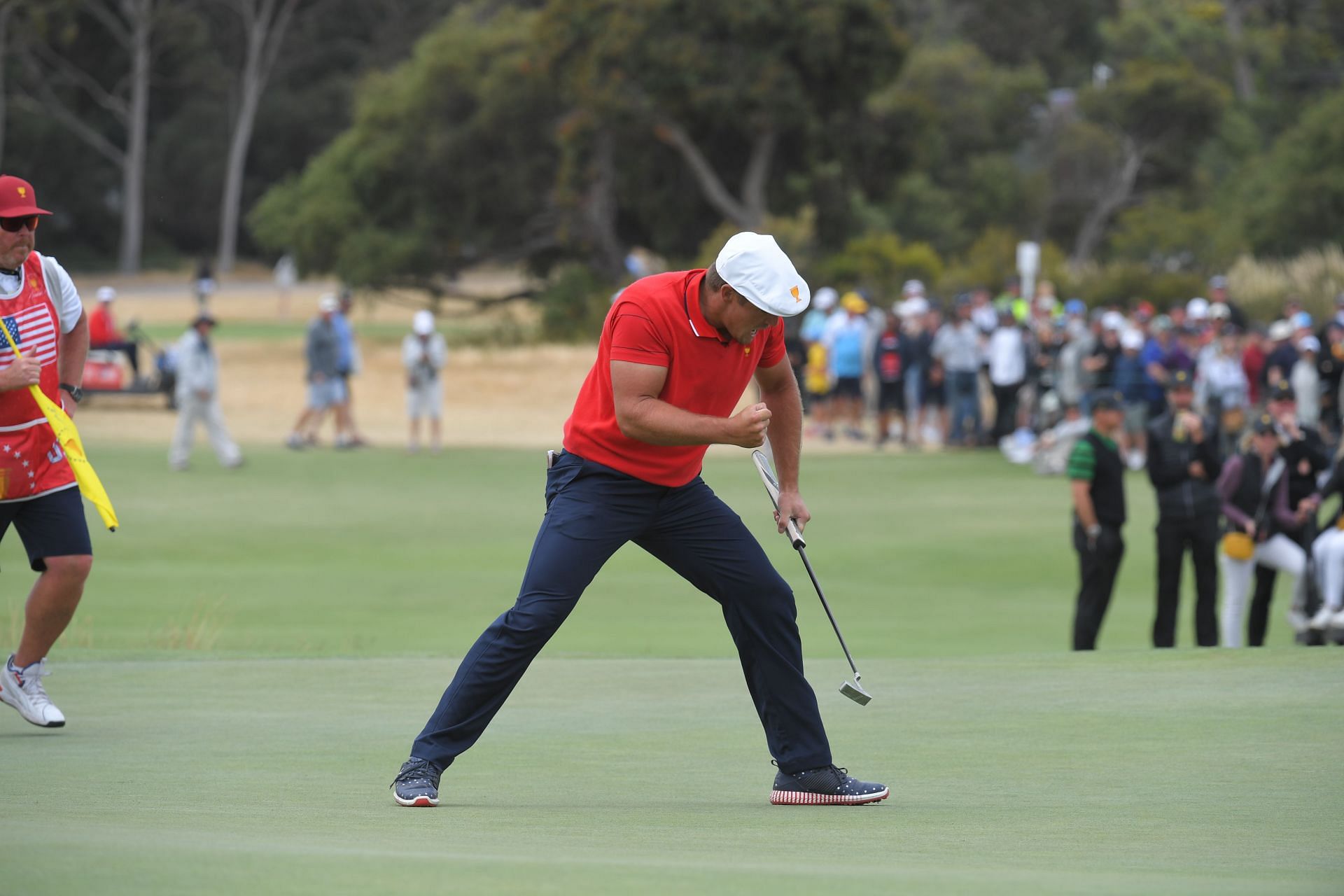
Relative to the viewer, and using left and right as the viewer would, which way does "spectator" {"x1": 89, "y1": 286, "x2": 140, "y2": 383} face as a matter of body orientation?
facing to the right of the viewer

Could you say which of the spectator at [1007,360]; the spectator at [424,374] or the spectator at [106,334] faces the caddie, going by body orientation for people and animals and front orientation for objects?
the spectator at [424,374]

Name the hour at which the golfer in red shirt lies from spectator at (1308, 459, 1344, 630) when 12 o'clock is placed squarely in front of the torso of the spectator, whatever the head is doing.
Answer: The golfer in red shirt is roughly at 11 o'clock from the spectator.

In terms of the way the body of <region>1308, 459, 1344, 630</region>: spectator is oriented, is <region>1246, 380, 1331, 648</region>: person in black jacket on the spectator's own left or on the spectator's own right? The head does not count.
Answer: on the spectator's own right

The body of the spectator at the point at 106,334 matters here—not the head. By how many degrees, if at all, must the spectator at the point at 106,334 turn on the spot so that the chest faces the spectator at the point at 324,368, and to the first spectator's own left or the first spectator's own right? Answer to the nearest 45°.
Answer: approximately 45° to the first spectator's own right
